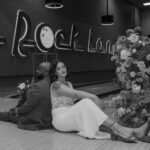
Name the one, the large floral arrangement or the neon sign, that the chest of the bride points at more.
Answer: the large floral arrangement

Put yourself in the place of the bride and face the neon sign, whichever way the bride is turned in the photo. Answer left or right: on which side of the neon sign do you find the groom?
left

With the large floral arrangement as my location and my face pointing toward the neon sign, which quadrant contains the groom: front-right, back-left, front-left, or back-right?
front-left
